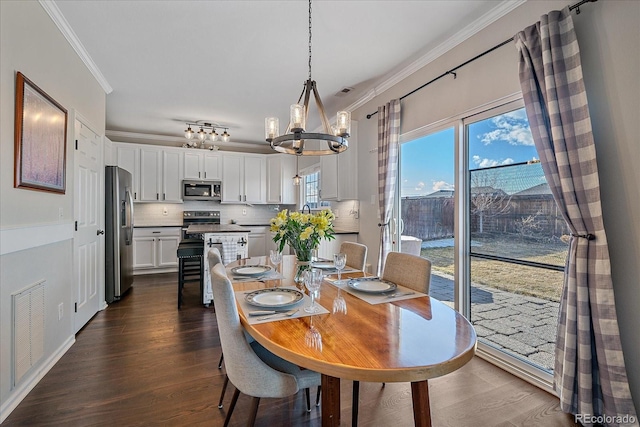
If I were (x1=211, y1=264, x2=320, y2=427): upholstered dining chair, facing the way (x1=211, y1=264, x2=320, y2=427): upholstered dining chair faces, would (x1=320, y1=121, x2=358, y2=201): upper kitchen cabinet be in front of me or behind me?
in front

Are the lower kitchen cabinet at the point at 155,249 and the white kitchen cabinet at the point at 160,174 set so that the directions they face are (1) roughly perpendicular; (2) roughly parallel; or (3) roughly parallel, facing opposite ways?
roughly parallel

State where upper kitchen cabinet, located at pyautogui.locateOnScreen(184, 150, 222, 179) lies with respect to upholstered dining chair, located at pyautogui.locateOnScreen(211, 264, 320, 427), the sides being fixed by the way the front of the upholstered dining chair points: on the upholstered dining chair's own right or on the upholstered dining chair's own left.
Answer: on the upholstered dining chair's own left

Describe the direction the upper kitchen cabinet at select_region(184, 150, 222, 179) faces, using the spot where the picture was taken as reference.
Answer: facing the viewer

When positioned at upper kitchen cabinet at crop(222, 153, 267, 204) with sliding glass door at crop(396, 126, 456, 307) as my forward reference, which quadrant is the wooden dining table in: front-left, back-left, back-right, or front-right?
front-right

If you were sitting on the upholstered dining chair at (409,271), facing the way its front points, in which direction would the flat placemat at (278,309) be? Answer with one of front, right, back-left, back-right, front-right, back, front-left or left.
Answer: front

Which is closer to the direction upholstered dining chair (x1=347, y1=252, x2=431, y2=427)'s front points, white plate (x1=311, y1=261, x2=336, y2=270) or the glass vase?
the glass vase

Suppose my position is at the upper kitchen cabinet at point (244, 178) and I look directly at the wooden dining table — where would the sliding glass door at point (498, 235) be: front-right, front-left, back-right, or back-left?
front-left

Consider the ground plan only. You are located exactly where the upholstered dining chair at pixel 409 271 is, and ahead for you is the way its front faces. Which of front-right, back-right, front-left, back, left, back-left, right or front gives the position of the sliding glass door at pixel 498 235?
back

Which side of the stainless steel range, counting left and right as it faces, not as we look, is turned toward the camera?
front

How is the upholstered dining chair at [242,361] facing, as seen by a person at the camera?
facing away from the viewer and to the right of the viewer

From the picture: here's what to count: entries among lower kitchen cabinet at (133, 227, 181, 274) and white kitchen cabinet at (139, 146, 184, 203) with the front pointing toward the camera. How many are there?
2

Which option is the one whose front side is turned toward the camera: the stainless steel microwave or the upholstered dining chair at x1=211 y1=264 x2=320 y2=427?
the stainless steel microwave

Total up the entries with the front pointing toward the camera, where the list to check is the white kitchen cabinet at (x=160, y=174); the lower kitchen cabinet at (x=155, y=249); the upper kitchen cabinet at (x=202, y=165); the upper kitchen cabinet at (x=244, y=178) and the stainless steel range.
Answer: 5

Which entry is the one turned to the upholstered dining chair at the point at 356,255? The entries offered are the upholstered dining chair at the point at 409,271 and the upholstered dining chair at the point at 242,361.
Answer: the upholstered dining chair at the point at 242,361

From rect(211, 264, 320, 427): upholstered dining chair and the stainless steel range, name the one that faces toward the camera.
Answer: the stainless steel range

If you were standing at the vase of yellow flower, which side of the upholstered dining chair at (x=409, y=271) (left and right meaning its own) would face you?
front

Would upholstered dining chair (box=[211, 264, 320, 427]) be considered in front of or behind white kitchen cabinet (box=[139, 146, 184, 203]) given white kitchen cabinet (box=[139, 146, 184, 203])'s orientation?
in front

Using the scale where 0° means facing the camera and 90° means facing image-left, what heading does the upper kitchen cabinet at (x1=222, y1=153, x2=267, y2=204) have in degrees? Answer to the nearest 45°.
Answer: approximately 0°

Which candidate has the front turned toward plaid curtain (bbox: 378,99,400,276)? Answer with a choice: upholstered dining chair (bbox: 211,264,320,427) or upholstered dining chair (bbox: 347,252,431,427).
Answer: upholstered dining chair (bbox: 211,264,320,427)

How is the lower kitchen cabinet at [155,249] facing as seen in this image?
toward the camera
